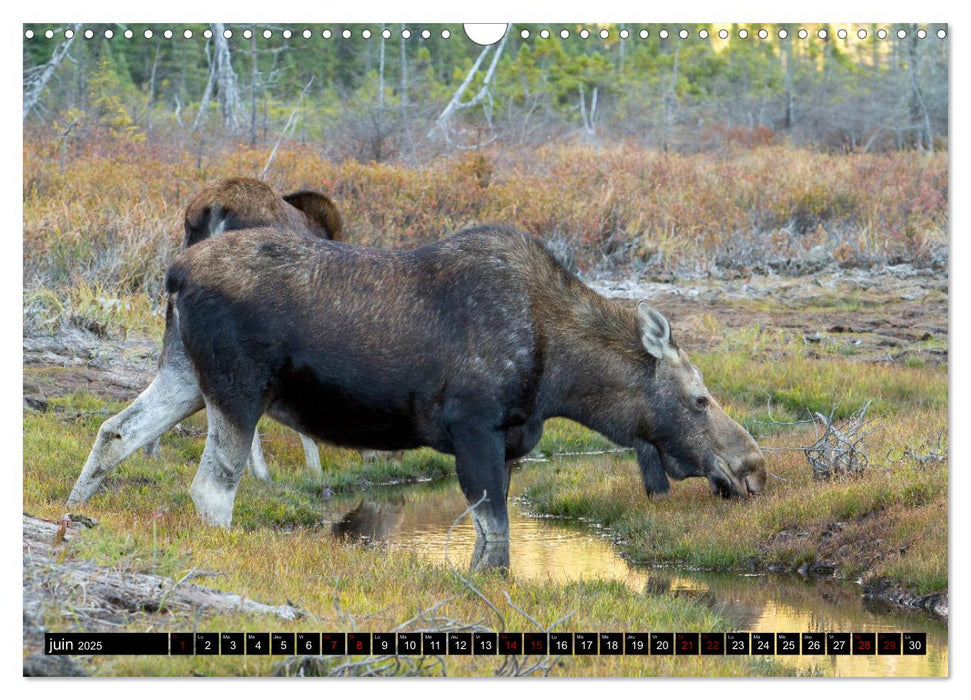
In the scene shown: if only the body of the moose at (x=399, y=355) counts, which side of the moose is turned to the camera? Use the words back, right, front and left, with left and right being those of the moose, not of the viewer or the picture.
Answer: right

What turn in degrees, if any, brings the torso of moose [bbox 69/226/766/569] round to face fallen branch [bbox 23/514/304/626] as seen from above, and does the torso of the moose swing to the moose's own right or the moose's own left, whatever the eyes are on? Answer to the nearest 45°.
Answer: approximately 135° to the moose's own right
